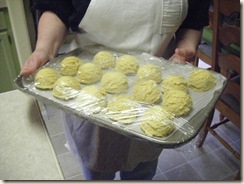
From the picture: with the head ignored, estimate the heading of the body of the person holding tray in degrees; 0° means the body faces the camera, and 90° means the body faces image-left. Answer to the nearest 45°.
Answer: approximately 0°

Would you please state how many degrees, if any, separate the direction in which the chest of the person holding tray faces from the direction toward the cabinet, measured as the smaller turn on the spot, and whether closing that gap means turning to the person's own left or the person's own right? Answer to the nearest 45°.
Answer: approximately 135° to the person's own right
